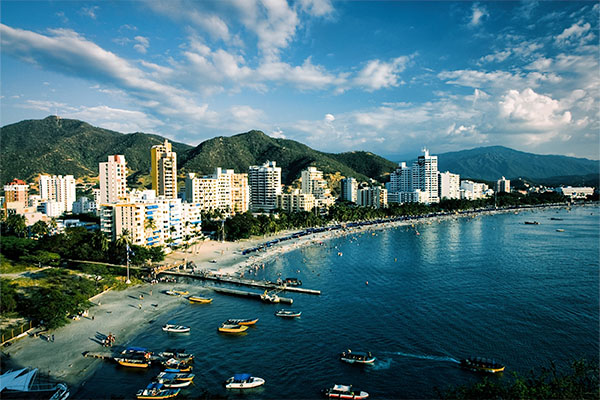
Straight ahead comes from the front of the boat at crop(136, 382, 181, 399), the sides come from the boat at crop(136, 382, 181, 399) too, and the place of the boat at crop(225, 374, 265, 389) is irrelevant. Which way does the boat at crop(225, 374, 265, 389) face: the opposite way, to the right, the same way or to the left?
the same way

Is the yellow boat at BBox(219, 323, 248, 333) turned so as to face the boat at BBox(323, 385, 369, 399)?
no

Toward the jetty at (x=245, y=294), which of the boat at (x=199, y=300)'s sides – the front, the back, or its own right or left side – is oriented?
front

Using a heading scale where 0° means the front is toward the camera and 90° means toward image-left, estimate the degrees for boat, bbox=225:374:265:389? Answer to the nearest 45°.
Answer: approximately 270°

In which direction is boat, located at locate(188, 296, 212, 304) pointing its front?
to the viewer's right

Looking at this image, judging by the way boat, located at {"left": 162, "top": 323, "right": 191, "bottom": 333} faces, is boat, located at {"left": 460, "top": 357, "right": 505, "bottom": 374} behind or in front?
in front

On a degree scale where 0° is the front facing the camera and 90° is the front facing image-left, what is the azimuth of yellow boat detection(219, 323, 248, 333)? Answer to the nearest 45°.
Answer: approximately 270°

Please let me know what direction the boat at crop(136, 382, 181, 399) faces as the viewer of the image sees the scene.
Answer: facing to the right of the viewer

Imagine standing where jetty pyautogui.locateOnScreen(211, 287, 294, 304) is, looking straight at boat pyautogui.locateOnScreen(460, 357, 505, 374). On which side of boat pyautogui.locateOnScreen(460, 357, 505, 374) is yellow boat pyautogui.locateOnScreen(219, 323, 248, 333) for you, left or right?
right

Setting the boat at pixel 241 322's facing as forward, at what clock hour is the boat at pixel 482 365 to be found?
the boat at pixel 482 365 is roughly at 1 o'clock from the boat at pixel 241 322.

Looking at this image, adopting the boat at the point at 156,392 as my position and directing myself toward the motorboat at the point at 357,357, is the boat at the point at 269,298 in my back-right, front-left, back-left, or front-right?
front-left

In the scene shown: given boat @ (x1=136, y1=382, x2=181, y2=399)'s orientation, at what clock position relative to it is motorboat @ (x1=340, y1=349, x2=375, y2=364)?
The motorboat is roughly at 12 o'clock from the boat.

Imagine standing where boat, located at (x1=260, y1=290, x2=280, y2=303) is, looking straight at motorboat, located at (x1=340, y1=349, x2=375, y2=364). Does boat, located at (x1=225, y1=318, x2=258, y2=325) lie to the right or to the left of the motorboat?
right

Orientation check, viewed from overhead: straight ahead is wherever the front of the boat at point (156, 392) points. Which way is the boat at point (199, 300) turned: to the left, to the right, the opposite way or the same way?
the same way

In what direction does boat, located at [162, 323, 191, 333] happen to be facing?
to the viewer's right
